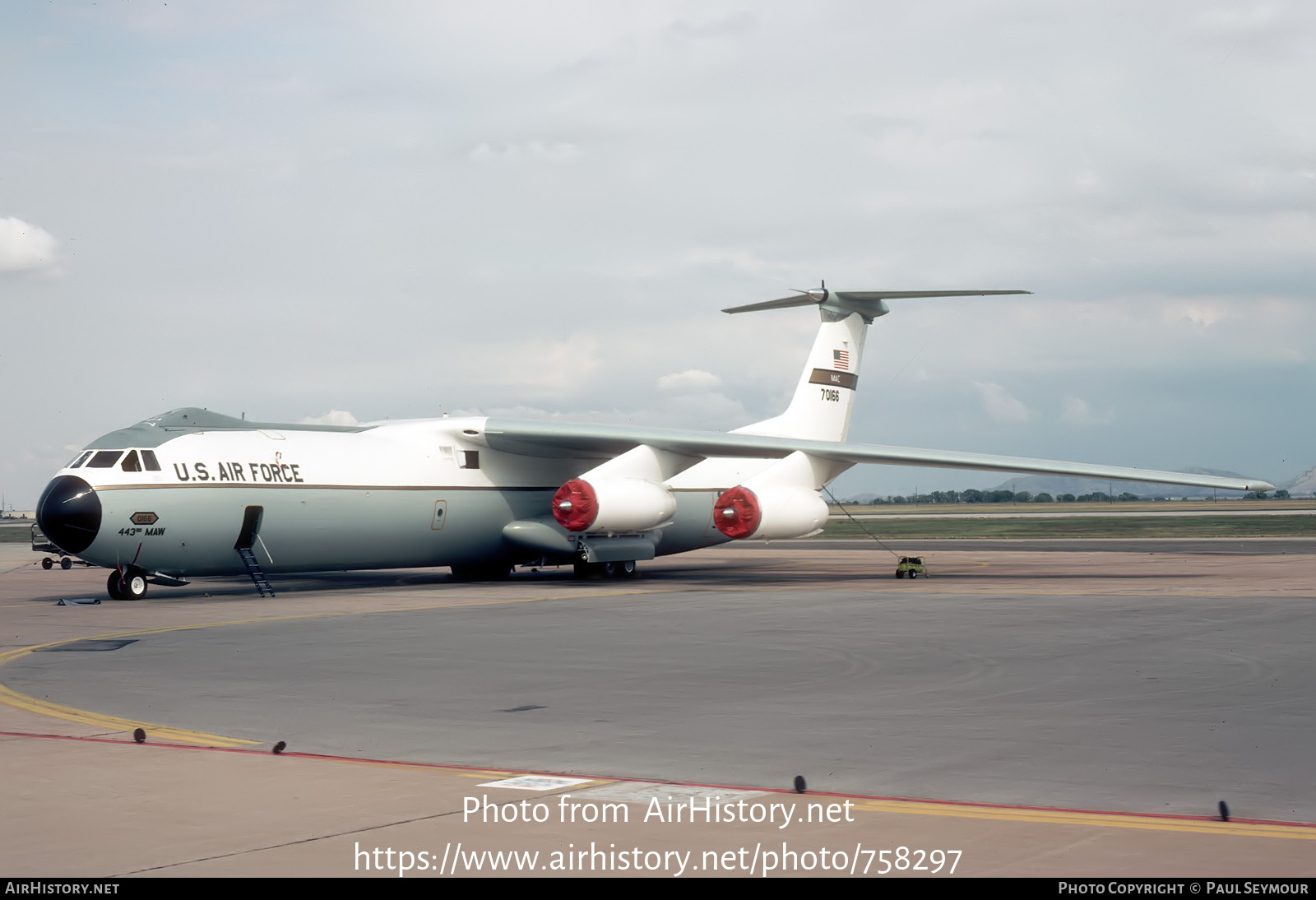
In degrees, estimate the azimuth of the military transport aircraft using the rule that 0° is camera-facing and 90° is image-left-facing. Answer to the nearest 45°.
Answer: approximately 45°
